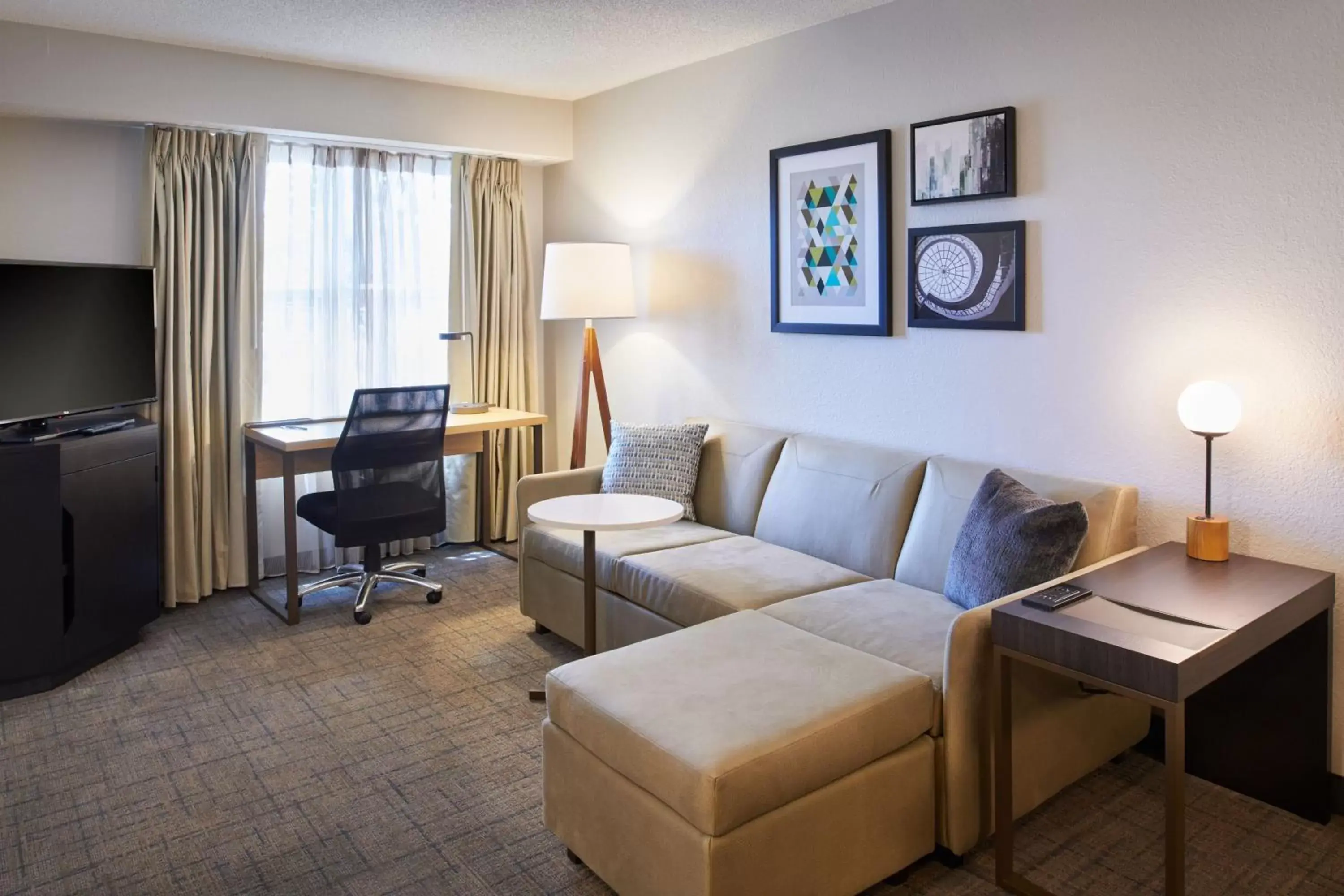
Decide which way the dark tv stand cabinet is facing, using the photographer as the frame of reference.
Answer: facing the viewer and to the right of the viewer

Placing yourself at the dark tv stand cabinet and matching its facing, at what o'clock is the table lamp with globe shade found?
The table lamp with globe shade is roughly at 12 o'clock from the dark tv stand cabinet.

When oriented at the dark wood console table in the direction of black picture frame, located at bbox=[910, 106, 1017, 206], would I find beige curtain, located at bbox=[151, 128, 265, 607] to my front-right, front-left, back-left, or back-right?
front-left

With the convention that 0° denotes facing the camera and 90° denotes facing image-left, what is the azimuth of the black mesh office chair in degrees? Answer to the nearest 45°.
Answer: approximately 135°

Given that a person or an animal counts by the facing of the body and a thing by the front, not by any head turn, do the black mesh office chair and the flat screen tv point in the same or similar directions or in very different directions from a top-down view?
very different directions

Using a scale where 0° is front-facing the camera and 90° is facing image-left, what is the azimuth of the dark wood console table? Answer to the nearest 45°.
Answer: approximately 45°

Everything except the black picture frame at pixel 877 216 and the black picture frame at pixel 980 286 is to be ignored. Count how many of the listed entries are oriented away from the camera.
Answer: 0

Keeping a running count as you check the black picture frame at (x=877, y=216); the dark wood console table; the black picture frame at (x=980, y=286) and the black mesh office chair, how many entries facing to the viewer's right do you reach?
0

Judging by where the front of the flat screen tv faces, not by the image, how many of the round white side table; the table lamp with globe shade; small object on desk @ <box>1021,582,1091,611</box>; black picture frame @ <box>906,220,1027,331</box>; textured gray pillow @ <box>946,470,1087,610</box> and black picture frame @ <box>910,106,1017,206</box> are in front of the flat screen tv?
6

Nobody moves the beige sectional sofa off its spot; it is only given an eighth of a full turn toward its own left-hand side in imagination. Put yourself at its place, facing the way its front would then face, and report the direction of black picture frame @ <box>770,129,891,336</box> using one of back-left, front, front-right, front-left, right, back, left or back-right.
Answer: back

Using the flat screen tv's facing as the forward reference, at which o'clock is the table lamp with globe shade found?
The table lamp with globe shade is roughly at 12 o'clock from the flat screen tv.

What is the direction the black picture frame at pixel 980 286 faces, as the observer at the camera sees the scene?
facing the viewer and to the left of the viewer

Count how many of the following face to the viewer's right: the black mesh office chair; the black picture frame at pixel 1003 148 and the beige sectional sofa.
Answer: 0
